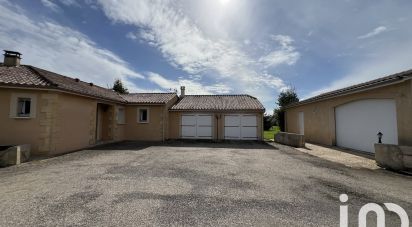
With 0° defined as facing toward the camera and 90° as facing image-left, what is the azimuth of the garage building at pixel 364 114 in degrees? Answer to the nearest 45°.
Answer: approximately 45°

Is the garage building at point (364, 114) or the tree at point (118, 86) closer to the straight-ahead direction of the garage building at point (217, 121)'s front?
the garage building

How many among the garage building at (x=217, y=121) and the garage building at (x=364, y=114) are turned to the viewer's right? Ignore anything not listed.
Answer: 0

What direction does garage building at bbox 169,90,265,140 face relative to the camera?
toward the camera

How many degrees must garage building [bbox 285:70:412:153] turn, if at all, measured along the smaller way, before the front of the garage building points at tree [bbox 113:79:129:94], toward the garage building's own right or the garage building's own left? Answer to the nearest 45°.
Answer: approximately 45° to the garage building's own right

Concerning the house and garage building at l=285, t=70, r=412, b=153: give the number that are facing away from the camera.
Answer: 0

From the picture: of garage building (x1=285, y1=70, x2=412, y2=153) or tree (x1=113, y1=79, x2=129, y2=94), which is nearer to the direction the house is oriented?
the garage building

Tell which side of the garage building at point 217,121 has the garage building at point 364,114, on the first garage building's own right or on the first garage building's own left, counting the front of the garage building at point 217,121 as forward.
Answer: on the first garage building's own left

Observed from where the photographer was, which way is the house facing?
facing the viewer and to the right of the viewer

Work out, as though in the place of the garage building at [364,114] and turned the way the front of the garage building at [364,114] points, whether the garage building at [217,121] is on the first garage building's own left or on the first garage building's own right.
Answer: on the first garage building's own right

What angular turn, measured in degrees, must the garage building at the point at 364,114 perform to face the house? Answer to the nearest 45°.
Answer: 0° — it already faces it

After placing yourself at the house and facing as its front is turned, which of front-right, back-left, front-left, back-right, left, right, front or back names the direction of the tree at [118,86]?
back-left

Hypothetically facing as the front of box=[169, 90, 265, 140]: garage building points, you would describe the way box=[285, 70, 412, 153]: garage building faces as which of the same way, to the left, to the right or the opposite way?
to the right

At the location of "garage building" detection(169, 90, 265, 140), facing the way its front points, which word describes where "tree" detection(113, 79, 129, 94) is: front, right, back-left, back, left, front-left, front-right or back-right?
back-right
